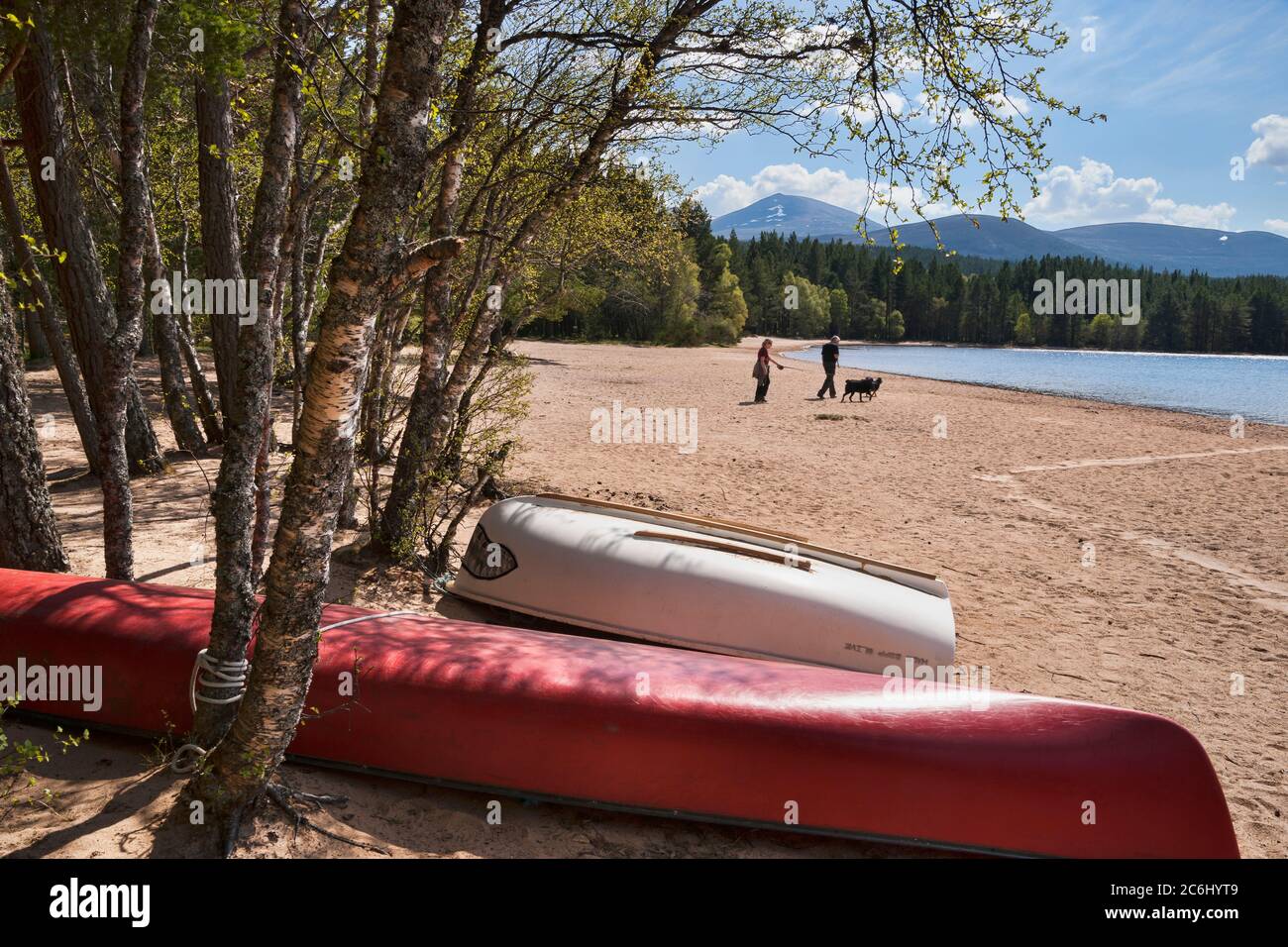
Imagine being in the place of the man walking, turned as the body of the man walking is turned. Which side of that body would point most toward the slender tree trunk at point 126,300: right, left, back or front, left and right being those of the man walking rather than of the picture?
right

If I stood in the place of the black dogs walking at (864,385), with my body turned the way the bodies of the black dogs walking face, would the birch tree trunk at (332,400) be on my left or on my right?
on my right

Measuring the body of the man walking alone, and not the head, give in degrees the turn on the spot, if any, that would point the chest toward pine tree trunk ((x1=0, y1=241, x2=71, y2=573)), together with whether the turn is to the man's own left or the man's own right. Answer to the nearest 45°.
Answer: approximately 90° to the man's own right

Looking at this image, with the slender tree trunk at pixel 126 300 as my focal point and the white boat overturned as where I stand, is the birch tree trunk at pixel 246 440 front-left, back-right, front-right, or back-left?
front-left
